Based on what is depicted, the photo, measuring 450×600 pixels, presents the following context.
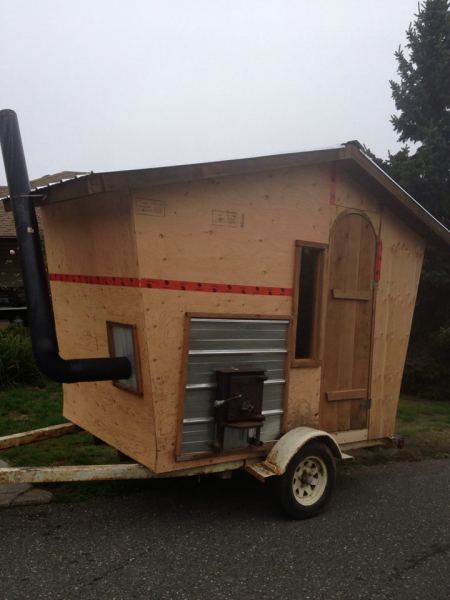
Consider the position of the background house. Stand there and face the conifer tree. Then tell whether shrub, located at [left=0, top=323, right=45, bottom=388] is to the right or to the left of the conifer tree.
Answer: right

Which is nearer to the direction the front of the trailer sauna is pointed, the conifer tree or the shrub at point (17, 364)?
the shrub

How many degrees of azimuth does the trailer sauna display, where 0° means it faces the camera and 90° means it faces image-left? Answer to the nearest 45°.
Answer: approximately 45°

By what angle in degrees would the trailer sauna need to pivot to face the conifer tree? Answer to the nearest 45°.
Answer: approximately 180°

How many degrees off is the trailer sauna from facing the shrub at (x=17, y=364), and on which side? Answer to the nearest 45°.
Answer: approximately 90° to its right
